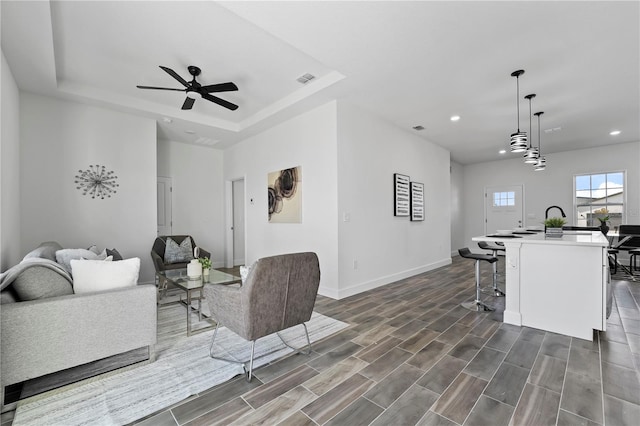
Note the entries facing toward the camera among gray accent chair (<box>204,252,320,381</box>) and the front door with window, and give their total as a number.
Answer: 1

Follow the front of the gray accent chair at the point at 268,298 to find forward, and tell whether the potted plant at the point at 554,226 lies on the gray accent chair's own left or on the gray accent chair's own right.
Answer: on the gray accent chair's own right

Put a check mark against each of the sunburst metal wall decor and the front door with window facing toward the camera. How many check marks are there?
2

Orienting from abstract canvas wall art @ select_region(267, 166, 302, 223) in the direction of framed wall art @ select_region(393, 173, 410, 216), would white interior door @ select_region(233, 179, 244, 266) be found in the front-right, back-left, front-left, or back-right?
back-left

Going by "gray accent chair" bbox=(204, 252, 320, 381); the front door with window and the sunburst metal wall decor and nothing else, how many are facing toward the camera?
2

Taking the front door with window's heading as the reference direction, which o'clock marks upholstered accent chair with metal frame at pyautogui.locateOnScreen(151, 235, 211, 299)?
The upholstered accent chair with metal frame is roughly at 1 o'clock from the front door with window.

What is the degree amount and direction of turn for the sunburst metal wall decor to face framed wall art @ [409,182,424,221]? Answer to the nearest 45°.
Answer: approximately 45° to its left

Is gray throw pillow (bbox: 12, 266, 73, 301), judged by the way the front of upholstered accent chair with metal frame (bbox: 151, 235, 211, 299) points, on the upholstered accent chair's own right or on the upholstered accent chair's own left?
on the upholstered accent chair's own right
